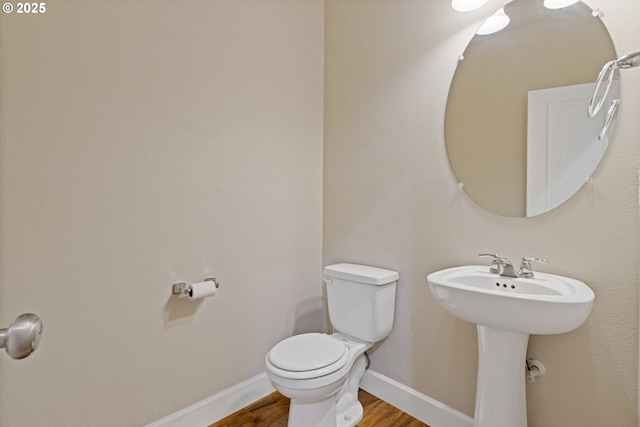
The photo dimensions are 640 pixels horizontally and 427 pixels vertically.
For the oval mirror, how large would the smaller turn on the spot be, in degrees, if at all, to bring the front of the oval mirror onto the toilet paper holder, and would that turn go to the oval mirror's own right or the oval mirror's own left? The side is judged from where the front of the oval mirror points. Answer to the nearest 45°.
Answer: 0° — it already faces it

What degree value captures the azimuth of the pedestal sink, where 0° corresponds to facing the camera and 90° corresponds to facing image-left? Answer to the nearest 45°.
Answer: approximately 45°

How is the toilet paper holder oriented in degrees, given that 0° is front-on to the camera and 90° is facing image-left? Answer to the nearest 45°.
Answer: approximately 315°

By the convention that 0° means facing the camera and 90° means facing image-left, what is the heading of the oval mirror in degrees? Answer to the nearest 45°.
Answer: approximately 45°

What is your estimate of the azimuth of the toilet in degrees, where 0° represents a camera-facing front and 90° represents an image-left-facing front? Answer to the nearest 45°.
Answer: approximately 45°
